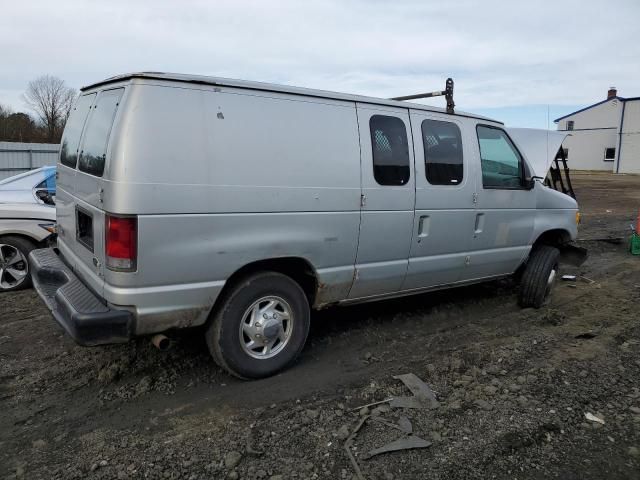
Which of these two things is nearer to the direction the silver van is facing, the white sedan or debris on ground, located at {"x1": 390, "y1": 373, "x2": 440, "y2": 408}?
the debris on ground

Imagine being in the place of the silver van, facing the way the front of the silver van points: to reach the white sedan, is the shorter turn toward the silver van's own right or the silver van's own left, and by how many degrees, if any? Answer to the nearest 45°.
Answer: approximately 90° to the silver van's own left

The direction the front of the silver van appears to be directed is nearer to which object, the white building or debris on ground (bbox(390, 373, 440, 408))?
the white building

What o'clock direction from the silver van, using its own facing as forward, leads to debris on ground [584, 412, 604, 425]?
The debris on ground is roughly at 2 o'clock from the silver van.

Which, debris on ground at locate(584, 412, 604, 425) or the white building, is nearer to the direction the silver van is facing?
the white building

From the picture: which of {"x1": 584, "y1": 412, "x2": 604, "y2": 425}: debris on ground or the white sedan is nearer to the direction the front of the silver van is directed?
the debris on ground

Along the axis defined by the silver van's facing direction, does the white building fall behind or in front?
in front

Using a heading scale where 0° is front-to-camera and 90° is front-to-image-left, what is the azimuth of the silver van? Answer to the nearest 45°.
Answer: approximately 225°

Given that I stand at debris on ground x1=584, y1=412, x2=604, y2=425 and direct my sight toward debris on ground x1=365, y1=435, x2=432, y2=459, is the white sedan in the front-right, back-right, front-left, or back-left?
front-right

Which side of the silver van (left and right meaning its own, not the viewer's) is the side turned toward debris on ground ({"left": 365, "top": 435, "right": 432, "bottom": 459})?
right
